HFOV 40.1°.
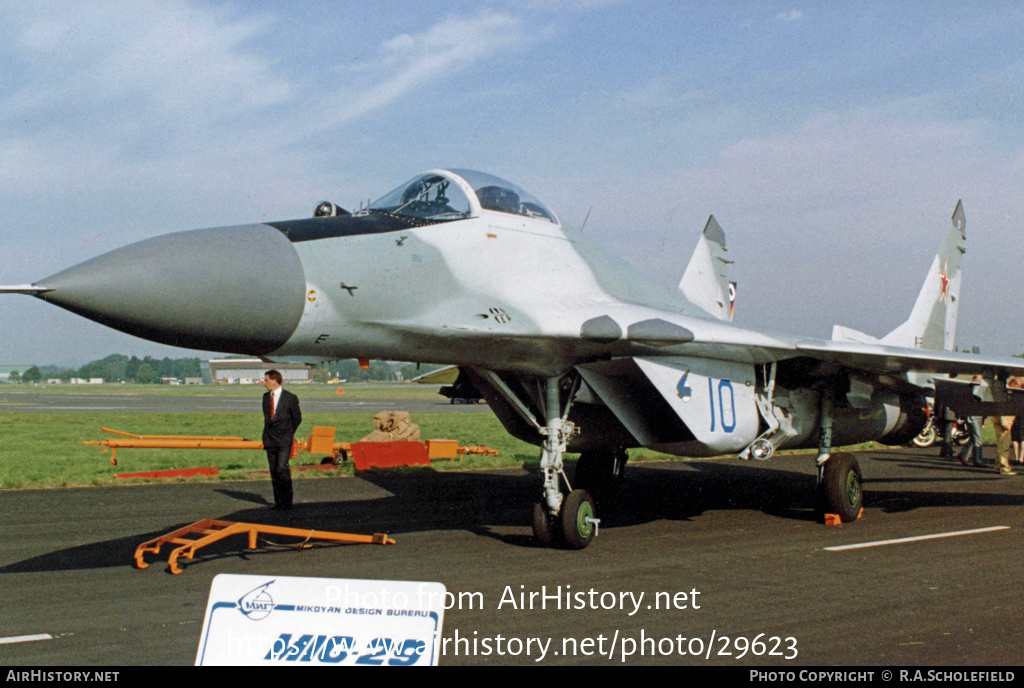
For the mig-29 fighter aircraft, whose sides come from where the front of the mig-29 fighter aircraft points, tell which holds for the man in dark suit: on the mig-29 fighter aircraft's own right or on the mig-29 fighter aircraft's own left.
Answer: on the mig-29 fighter aircraft's own right

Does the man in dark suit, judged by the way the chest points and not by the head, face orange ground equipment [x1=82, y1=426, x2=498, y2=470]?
no

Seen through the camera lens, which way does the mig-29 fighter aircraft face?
facing the viewer and to the left of the viewer

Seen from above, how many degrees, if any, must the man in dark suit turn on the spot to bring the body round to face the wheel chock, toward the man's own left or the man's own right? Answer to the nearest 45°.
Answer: approximately 135° to the man's own left

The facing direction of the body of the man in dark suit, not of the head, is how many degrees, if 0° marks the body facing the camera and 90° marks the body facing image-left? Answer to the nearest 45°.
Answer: approximately 45°

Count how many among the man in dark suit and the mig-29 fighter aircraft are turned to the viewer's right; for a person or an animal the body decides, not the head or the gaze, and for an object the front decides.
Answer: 0

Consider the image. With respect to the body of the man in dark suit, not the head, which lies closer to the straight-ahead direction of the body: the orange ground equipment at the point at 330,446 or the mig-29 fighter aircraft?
the mig-29 fighter aircraft

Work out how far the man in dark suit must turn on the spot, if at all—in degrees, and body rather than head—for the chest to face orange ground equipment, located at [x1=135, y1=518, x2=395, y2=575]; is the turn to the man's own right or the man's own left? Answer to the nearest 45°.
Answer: approximately 45° to the man's own left

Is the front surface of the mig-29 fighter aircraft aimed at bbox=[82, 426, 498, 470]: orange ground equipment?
no

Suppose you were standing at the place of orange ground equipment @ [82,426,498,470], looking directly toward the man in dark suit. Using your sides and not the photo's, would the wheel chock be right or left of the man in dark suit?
left

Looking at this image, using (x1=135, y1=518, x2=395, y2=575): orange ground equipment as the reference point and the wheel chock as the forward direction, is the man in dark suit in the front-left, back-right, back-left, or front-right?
front-left

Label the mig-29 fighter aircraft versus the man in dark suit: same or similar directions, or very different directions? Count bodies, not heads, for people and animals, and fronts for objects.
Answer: same or similar directions
